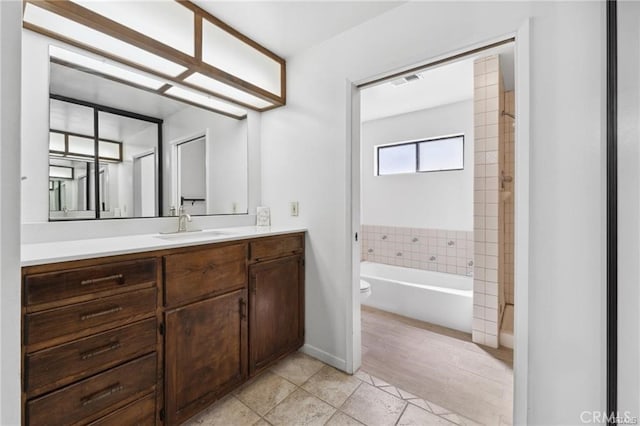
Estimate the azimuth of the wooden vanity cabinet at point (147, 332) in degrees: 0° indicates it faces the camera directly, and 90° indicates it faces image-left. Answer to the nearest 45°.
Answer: approximately 315°

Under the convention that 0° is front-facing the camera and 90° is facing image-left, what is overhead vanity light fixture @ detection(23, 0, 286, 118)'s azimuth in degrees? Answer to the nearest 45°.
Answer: approximately 315°

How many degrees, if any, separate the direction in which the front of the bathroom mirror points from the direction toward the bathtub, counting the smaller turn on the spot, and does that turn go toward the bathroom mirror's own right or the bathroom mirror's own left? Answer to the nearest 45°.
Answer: approximately 45° to the bathroom mirror's own left

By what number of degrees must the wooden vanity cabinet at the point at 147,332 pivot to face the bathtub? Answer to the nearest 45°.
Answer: approximately 45° to its left

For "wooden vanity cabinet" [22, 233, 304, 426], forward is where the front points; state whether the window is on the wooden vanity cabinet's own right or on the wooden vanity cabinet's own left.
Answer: on the wooden vanity cabinet's own left
